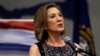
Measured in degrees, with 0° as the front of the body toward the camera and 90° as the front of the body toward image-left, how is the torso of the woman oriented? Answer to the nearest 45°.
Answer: approximately 315°

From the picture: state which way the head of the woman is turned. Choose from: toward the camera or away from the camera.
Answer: toward the camera
